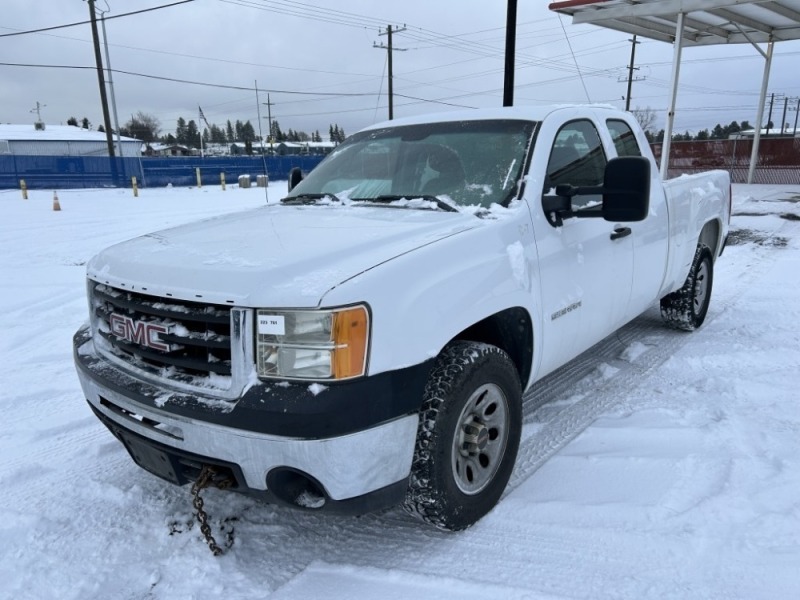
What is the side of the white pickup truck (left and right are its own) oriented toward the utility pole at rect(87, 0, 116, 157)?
right

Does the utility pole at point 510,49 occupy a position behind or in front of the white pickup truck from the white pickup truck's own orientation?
behind

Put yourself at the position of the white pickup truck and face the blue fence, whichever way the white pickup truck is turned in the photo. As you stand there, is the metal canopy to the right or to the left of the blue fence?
right

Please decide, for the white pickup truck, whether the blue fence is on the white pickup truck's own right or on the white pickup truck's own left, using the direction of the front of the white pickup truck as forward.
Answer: on the white pickup truck's own right

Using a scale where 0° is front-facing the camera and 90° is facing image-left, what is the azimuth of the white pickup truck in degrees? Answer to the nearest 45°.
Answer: approximately 45°

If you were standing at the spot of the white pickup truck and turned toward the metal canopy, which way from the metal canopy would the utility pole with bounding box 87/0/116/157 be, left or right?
left

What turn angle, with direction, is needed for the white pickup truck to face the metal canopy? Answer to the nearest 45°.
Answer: approximately 180°
